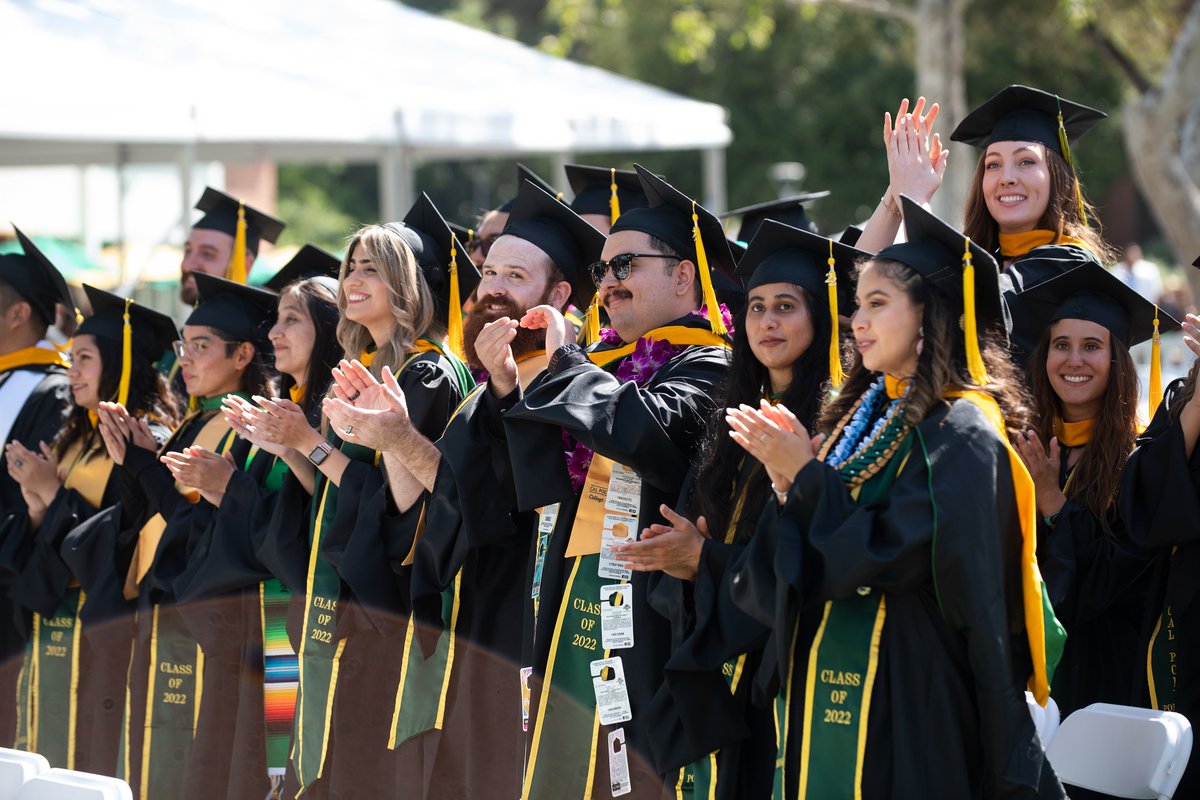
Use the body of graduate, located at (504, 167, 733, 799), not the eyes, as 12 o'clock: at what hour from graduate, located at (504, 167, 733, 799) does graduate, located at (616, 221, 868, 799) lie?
graduate, located at (616, 221, 868, 799) is roughly at 9 o'clock from graduate, located at (504, 167, 733, 799).

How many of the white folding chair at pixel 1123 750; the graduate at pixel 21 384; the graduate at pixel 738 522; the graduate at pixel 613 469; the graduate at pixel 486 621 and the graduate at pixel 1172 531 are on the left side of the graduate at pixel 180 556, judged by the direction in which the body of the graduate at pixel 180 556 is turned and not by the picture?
5

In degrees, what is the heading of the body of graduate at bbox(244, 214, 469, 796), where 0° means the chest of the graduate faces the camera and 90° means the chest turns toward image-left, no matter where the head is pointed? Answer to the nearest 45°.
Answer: approximately 45°

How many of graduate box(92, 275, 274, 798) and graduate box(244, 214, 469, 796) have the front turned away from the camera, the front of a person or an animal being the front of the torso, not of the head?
0

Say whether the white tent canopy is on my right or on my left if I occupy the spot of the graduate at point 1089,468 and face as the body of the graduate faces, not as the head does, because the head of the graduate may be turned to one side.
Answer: on my right

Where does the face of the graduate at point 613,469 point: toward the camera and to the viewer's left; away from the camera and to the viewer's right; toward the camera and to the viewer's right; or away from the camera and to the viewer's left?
toward the camera and to the viewer's left

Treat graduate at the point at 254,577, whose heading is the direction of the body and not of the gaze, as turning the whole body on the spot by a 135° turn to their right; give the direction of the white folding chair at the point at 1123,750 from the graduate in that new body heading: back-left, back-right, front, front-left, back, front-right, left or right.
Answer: back-right

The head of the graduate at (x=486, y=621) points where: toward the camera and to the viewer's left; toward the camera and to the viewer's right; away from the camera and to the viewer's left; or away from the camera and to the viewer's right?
toward the camera and to the viewer's left

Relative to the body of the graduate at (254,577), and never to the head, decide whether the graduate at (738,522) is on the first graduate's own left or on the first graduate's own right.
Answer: on the first graduate's own left

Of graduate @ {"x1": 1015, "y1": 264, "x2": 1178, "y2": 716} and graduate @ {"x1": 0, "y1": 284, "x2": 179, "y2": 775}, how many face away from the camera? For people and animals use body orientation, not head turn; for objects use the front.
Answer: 0

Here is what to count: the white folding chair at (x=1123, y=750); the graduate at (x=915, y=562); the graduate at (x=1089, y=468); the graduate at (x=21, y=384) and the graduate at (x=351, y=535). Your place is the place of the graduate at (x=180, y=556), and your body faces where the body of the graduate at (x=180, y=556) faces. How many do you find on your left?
4

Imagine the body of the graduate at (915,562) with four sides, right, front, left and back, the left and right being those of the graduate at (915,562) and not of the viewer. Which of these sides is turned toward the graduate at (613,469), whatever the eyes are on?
right

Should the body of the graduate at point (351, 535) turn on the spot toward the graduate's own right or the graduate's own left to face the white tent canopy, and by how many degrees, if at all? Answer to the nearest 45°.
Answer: approximately 135° to the graduate's own right
